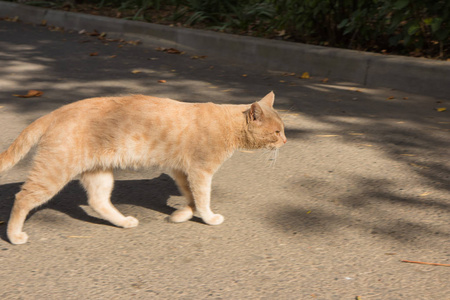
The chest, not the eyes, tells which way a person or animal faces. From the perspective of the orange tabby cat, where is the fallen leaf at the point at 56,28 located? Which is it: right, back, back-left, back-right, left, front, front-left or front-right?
left

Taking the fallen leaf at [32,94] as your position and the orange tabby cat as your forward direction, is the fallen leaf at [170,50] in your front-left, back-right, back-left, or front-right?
back-left

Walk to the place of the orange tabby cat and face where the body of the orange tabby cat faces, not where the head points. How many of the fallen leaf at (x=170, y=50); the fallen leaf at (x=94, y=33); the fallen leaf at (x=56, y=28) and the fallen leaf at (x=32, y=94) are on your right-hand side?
0

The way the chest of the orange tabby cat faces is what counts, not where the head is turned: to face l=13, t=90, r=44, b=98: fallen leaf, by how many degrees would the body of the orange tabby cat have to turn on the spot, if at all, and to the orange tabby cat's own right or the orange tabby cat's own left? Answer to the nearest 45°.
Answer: approximately 90° to the orange tabby cat's own left

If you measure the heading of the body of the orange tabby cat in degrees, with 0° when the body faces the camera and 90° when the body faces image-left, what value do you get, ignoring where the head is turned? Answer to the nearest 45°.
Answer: approximately 270°

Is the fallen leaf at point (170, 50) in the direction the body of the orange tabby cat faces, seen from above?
no

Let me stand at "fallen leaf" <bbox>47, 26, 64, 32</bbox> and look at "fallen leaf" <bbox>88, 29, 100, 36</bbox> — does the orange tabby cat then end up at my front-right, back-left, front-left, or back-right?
front-right

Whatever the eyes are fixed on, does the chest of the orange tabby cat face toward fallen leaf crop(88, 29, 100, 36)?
no
